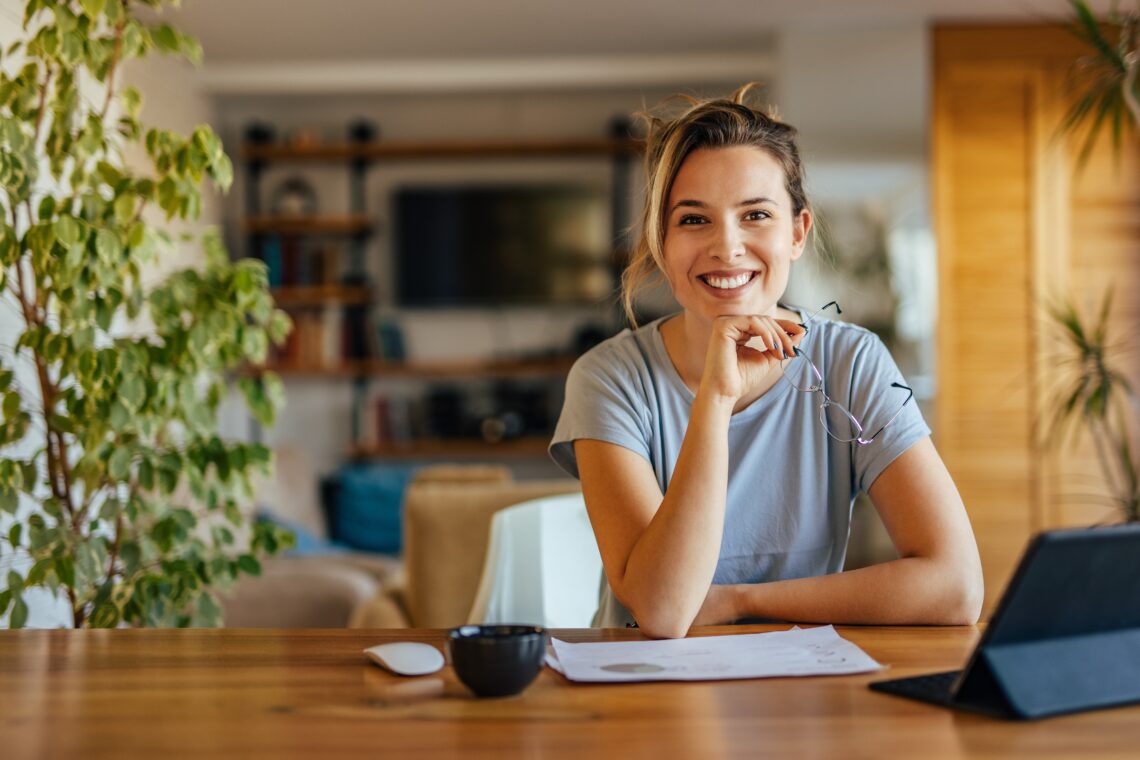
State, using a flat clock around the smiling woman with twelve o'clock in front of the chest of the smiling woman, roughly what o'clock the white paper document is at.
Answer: The white paper document is roughly at 12 o'clock from the smiling woman.

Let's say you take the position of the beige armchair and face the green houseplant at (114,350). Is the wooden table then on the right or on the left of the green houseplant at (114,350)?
left

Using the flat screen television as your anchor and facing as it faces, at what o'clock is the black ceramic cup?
The black ceramic cup is roughly at 12 o'clock from the flat screen television.

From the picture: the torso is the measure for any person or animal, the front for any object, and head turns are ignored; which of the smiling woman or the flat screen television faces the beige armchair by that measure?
the flat screen television

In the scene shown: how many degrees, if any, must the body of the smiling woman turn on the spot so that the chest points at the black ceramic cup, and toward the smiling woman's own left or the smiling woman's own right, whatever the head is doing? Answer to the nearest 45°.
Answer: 0° — they already face it

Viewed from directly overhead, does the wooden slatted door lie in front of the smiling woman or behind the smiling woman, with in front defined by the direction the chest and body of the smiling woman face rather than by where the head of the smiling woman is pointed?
behind

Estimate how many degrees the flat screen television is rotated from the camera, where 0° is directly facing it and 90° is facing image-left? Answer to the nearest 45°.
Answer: approximately 0°

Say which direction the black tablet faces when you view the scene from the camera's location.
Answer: facing away from the viewer and to the left of the viewer

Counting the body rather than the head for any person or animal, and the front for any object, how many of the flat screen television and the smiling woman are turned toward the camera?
2

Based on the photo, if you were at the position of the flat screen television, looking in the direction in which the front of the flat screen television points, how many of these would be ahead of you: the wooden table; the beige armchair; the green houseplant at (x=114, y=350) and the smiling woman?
4
